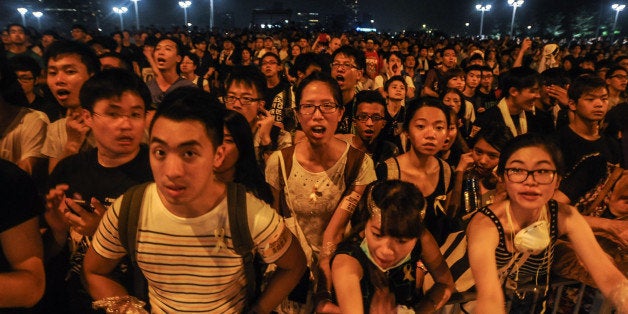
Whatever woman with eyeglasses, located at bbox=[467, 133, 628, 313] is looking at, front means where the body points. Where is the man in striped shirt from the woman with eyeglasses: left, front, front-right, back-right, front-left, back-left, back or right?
front-right

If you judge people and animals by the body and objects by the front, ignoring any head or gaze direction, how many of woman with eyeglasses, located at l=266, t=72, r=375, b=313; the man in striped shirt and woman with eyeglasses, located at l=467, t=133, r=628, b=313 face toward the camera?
3

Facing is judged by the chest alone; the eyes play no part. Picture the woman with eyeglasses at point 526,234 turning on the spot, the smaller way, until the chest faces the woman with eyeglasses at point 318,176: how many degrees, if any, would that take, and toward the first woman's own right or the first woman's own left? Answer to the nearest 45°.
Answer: approximately 90° to the first woman's own right

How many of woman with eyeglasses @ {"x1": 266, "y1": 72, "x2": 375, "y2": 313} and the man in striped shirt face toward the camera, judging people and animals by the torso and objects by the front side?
2

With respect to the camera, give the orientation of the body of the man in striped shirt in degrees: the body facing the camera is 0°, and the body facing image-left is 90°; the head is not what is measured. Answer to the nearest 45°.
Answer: approximately 0°

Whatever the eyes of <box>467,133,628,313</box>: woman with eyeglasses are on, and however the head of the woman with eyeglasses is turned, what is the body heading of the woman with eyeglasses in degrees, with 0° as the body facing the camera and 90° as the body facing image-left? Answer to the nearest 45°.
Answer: approximately 0°

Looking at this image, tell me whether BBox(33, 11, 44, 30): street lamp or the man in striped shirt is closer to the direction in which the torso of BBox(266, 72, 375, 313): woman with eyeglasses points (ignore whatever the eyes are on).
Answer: the man in striped shirt

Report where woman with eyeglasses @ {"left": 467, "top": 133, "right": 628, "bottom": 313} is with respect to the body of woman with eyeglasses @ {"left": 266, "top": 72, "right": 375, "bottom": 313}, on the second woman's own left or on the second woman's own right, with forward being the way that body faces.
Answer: on the second woman's own left

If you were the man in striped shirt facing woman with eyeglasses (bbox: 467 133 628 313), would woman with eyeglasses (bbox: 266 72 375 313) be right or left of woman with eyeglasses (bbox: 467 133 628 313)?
left

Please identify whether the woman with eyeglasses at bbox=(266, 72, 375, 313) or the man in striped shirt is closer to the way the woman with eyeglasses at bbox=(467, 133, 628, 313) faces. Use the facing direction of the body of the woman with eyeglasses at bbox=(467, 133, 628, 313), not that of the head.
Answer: the man in striped shirt
